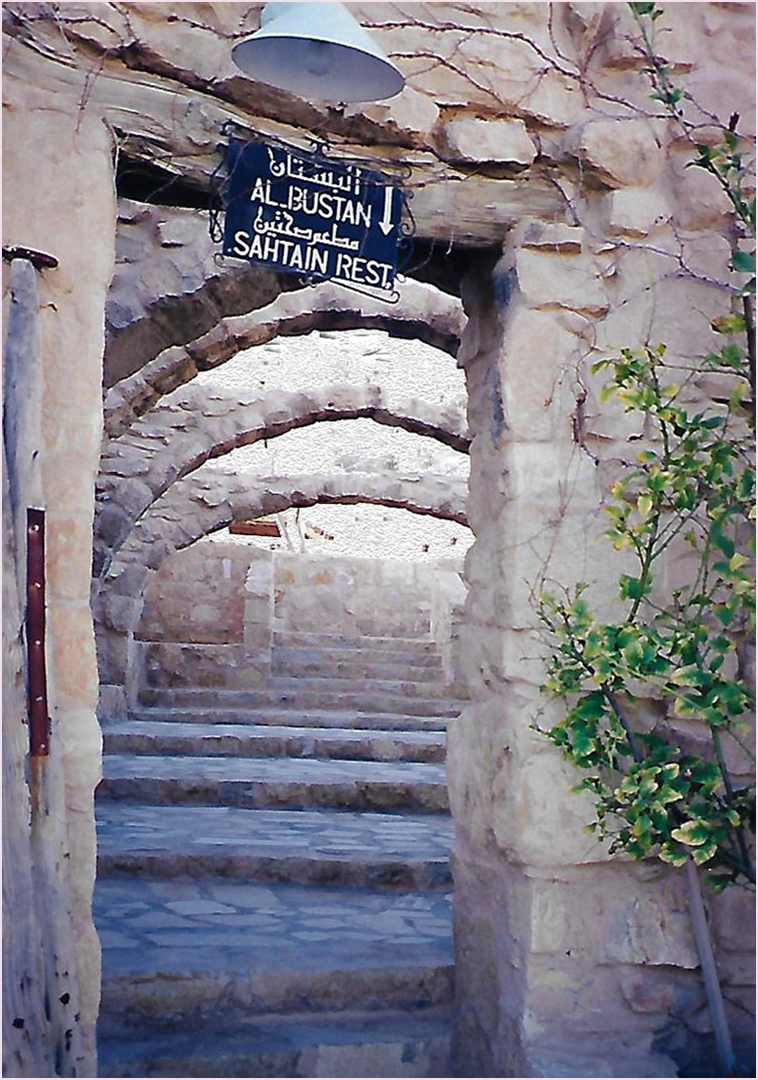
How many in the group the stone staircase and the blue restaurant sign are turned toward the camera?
2

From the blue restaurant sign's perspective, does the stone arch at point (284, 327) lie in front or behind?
behind

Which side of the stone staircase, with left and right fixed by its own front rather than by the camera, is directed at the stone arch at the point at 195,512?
back

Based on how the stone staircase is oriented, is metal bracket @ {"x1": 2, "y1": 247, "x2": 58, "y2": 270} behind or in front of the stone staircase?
in front

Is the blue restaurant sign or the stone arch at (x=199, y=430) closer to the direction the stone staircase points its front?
the blue restaurant sign

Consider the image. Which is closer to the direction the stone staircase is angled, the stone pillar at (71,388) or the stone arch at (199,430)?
the stone pillar

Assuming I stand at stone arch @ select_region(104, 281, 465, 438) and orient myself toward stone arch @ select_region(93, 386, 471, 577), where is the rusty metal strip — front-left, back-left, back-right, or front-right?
back-left

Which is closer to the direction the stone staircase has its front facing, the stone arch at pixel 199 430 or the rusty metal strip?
the rusty metal strip

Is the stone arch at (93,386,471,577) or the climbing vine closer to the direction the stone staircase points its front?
the climbing vine

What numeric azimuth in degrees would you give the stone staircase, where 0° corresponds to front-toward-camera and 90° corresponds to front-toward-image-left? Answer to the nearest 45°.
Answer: approximately 0°

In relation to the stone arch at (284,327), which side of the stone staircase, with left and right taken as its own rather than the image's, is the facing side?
back

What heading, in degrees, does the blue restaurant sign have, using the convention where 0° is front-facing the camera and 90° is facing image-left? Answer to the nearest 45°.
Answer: approximately 0°
